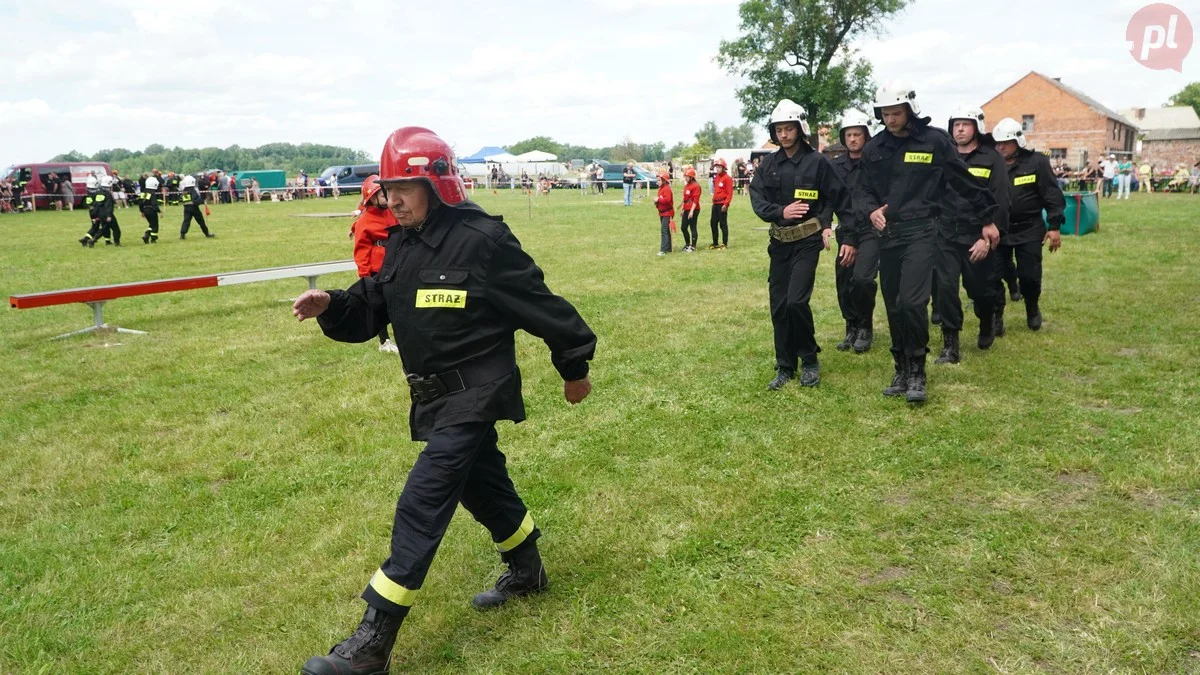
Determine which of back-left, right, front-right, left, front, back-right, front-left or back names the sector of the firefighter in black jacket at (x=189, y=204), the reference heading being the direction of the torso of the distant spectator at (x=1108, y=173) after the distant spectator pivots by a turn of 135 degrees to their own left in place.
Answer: back

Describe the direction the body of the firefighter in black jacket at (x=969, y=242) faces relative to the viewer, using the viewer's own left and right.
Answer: facing the viewer and to the left of the viewer

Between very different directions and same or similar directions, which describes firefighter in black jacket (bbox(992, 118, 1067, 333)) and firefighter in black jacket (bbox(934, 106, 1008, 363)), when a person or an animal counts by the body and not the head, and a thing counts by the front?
same or similar directions

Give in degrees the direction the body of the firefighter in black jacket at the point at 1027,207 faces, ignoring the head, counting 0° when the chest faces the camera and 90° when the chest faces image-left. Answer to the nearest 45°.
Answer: approximately 45°

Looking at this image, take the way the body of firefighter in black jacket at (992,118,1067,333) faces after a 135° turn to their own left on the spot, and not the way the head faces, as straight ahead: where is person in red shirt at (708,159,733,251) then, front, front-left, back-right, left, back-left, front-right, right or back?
back-left

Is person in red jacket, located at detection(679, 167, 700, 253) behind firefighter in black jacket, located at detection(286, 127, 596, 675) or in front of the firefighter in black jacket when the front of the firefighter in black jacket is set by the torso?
behind

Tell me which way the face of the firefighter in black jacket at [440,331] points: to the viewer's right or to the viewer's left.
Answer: to the viewer's left

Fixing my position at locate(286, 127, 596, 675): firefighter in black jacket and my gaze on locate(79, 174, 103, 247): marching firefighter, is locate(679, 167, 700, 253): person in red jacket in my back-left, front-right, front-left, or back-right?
front-right

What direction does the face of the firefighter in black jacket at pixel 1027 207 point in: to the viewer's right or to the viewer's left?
to the viewer's left

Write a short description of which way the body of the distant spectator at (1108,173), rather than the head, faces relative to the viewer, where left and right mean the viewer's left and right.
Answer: facing the viewer

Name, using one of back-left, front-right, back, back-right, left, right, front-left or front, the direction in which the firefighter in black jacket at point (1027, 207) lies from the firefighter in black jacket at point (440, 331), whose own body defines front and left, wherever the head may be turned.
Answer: back

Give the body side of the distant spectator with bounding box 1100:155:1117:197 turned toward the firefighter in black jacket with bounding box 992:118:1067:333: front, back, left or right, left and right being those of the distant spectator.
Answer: front

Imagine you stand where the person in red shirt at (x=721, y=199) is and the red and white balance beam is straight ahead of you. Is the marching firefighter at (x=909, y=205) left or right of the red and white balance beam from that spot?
left
